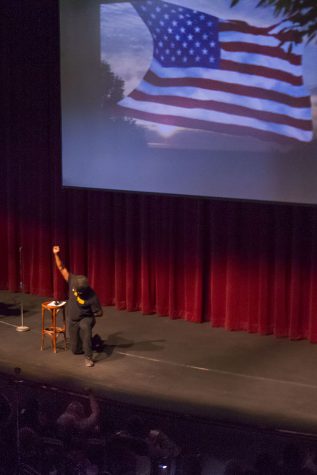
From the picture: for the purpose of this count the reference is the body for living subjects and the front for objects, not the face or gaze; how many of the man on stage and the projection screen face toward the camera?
2

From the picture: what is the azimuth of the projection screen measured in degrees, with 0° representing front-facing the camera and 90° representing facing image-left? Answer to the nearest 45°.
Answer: approximately 0°

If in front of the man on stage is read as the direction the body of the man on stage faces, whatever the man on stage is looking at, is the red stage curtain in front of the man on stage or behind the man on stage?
behind

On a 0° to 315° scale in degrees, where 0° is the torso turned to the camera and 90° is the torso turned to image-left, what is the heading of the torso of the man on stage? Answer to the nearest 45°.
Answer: approximately 0°
